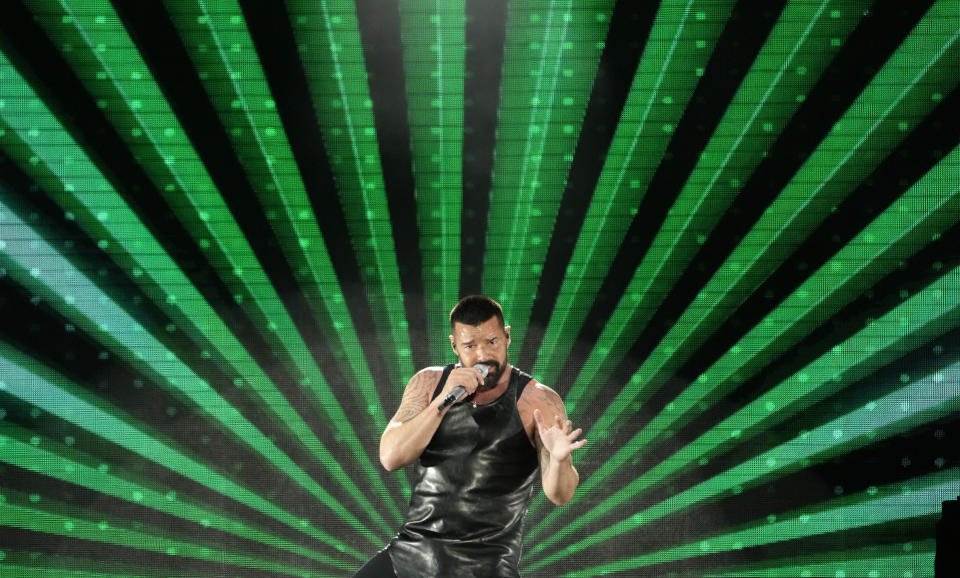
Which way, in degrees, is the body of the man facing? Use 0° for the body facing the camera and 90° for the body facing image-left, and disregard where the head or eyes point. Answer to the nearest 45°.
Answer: approximately 0°
